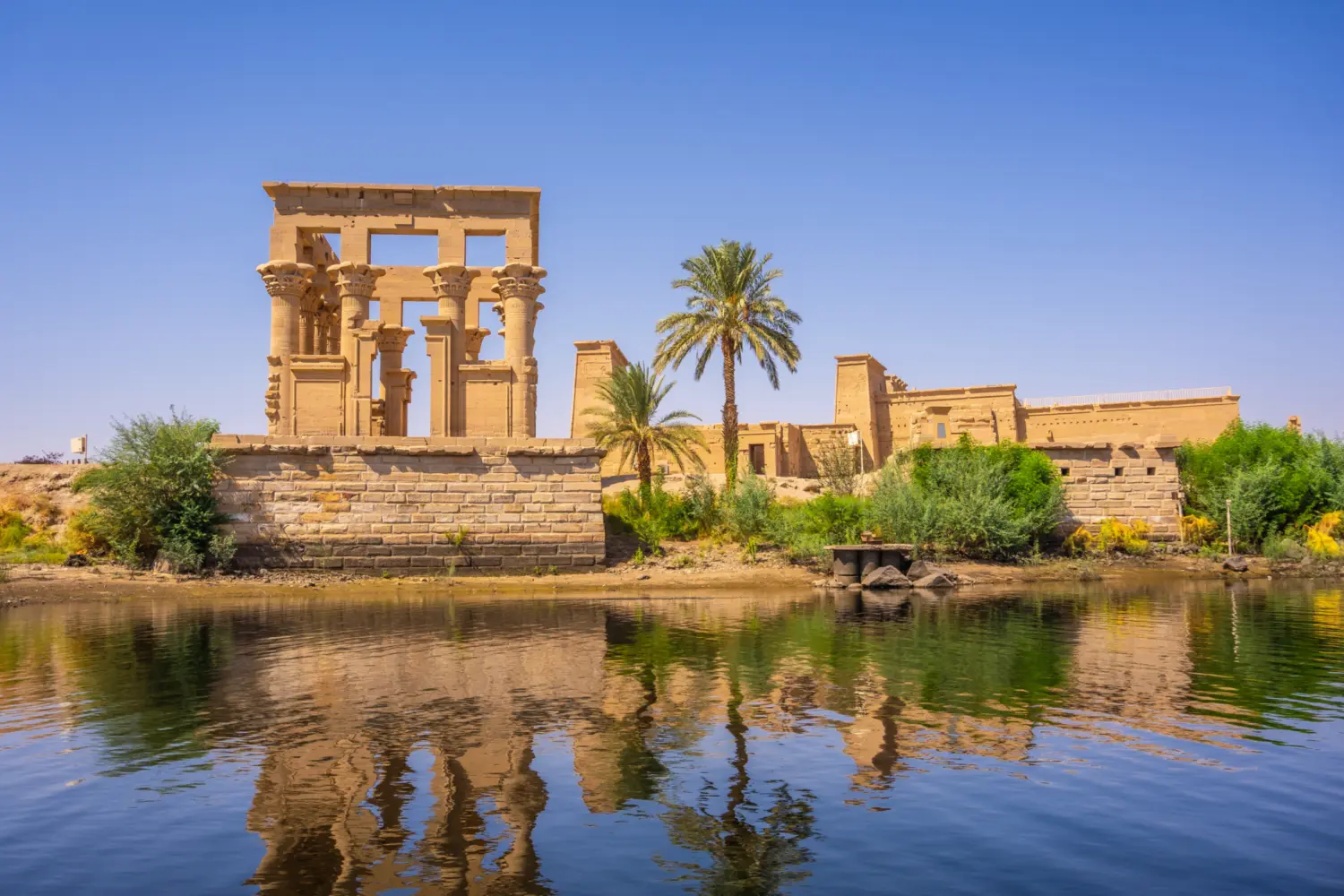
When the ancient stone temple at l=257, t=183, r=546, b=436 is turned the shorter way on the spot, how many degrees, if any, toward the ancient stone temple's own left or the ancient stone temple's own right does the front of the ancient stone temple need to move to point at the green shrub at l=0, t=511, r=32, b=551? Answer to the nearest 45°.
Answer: approximately 90° to the ancient stone temple's own right

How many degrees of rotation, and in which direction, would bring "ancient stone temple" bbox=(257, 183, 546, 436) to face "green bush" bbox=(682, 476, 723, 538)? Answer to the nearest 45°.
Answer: approximately 90° to its left

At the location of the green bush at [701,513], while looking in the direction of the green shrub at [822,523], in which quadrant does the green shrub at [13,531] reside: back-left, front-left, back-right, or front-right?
back-right

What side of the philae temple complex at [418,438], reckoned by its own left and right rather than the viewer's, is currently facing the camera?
front

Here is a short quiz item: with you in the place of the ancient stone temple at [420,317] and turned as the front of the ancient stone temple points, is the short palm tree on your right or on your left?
on your left

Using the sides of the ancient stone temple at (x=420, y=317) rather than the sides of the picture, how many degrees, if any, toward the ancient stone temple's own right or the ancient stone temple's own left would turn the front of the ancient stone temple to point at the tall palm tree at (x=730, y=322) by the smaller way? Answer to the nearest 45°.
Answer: approximately 90° to the ancient stone temple's own left

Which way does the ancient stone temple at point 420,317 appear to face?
toward the camera

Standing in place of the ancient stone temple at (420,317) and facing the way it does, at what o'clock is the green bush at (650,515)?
The green bush is roughly at 9 o'clock from the ancient stone temple.

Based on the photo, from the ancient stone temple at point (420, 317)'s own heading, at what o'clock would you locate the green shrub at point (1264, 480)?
The green shrub is roughly at 9 o'clock from the ancient stone temple.

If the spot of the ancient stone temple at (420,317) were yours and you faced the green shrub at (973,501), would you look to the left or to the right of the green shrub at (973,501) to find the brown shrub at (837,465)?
left

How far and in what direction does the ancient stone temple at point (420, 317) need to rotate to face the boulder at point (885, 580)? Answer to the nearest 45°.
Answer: approximately 45° to its left

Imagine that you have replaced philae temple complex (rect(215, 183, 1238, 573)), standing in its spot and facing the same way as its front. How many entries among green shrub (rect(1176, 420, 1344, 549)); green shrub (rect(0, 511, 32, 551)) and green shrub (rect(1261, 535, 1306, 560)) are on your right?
1

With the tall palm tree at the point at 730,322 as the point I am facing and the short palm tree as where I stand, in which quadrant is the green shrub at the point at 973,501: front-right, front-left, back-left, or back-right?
front-right

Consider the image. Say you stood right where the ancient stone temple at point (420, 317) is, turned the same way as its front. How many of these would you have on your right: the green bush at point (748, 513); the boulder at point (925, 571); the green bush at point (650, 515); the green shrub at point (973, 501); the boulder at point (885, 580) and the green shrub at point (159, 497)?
1
